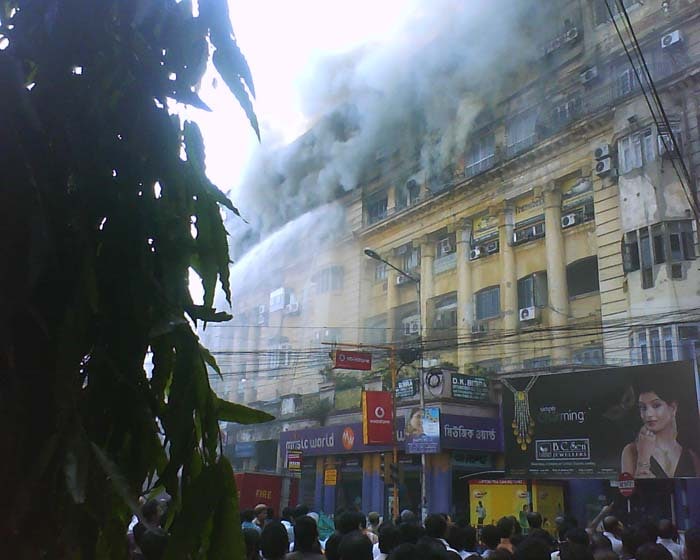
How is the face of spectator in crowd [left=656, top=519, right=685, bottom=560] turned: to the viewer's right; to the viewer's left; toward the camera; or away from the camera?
away from the camera

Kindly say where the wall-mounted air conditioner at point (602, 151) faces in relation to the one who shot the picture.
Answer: facing the viewer and to the left of the viewer

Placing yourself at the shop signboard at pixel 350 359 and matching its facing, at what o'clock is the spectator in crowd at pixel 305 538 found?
The spectator in crowd is roughly at 12 o'clock from the shop signboard.

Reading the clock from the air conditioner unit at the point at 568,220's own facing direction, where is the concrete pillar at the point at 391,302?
The concrete pillar is roughly at 3 o'clock from the air conditioner unit.

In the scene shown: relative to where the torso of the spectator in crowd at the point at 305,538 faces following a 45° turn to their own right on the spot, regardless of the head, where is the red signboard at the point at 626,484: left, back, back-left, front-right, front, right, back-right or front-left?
front

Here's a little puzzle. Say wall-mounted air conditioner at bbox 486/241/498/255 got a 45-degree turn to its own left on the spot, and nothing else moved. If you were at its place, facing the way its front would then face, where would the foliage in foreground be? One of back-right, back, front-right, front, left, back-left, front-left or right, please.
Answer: front

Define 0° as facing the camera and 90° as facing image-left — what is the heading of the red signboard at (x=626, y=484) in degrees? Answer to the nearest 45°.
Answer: approximately 0°

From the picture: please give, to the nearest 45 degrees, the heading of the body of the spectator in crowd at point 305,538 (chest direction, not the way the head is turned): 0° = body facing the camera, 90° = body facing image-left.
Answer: approximately 180°

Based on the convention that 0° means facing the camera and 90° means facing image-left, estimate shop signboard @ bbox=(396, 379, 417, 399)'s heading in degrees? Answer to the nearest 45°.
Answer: approximately 45°

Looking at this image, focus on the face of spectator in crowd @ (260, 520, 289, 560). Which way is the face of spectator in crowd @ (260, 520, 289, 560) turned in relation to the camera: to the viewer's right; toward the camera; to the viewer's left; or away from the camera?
away from the camera

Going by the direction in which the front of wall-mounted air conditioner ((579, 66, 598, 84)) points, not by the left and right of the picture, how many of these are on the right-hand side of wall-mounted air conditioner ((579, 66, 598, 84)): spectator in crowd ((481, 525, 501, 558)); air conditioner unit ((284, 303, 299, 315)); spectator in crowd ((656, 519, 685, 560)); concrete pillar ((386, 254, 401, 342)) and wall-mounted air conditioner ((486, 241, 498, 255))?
3

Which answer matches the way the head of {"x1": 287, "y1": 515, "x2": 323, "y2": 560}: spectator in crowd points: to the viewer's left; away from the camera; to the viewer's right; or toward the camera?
away from the camera

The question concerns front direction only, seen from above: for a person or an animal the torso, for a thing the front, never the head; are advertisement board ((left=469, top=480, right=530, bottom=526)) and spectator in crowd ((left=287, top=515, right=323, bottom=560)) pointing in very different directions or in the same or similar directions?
very different directions

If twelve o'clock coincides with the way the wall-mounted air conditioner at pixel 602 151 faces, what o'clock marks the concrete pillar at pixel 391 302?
The concrete pillar is roughly at 3 o'clock from the wall-mounted air conditioner.

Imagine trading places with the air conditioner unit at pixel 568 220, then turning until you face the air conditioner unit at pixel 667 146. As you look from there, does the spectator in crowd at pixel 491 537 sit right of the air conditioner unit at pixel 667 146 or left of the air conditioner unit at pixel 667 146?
right

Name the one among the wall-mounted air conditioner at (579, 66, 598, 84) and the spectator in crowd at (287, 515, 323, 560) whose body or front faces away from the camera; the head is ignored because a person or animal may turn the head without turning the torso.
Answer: the spectator in crowd

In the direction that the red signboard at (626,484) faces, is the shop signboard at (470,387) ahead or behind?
behind

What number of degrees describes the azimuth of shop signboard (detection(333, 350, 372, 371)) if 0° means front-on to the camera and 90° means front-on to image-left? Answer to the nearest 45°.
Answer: approximately 0°
